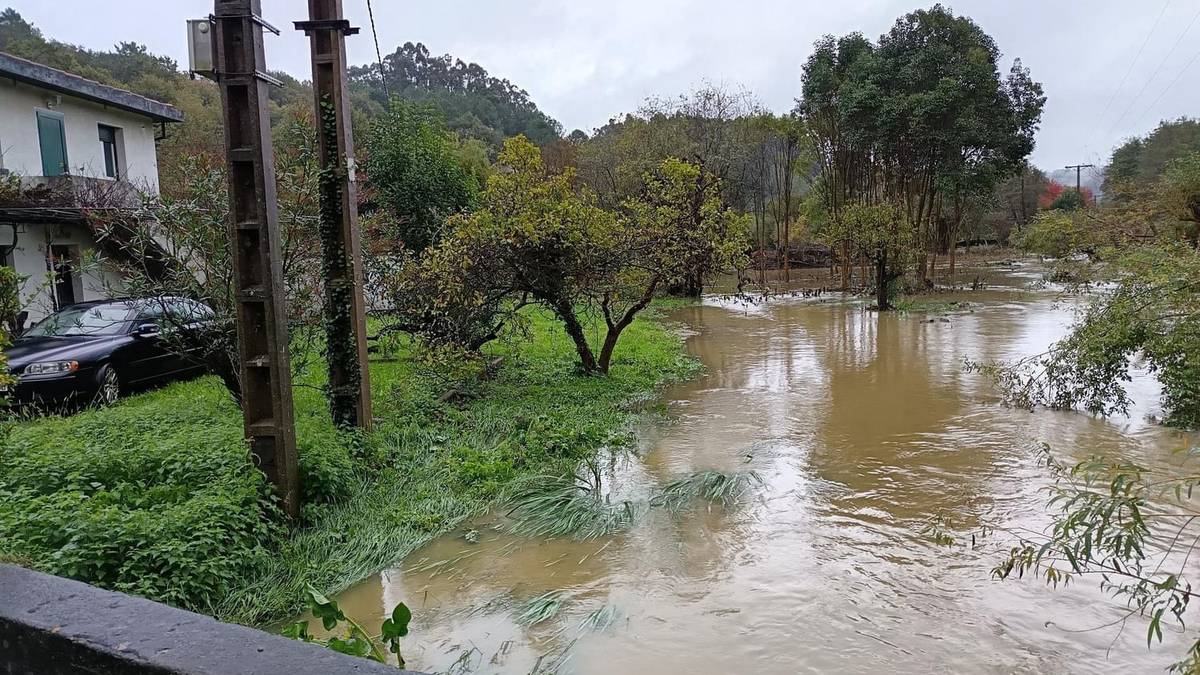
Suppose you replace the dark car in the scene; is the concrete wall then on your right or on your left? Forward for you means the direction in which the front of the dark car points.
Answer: on your left

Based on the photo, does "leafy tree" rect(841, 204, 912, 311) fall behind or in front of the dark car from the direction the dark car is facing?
behind

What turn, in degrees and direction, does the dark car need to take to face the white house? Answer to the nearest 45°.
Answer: approximately 135° to its right

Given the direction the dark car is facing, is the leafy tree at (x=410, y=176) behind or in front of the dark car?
behind

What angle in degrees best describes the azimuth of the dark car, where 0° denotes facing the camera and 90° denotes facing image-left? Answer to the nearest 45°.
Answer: approximately 45°

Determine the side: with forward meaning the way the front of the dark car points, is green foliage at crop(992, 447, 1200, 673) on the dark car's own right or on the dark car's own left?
on the dark car's own left
